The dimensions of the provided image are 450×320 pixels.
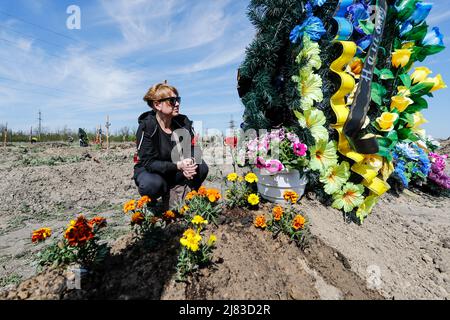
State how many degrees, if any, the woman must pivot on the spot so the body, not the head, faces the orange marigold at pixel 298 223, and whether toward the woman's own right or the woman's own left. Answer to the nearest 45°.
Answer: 0° — they already face it

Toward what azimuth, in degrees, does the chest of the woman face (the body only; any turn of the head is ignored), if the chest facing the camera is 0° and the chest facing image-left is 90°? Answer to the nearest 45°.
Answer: approximately 315°

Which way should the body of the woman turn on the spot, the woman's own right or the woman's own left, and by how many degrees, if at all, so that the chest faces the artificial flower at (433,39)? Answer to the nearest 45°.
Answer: approximately 45° to the woman's own left

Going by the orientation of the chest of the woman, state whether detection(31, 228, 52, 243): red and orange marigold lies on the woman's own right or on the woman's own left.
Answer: on the woman's own right

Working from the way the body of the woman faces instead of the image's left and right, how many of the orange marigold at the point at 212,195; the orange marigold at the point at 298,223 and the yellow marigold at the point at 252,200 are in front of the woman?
3

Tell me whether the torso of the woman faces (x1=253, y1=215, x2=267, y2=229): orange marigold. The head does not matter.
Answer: yes

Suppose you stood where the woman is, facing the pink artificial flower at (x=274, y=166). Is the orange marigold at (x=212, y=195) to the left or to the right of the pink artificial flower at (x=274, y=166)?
right

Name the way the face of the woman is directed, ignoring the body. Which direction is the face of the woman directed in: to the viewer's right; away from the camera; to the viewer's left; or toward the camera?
to the viewer's right

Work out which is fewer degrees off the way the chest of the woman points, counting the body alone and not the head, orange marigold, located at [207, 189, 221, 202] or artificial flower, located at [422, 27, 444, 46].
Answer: the orange marigold

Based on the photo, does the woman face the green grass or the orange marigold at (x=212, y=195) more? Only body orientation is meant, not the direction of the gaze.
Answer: the orange marigold
